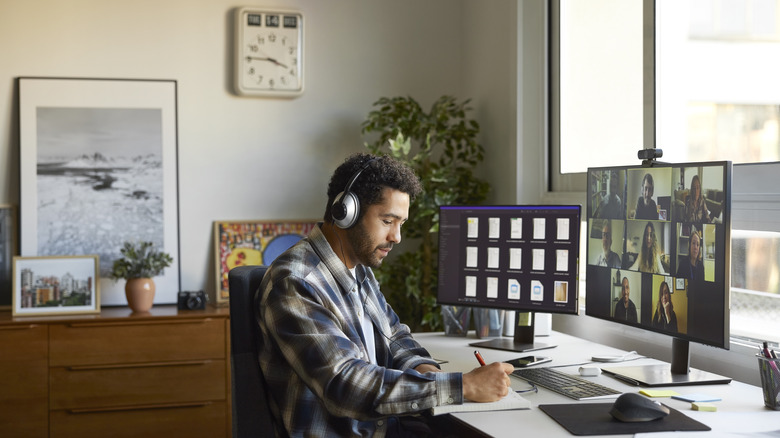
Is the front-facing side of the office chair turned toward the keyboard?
yes

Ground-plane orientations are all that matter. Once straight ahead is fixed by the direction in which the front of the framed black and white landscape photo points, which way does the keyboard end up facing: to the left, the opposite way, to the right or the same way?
to the right

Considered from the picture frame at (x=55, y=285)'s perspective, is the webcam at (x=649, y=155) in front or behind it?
in front

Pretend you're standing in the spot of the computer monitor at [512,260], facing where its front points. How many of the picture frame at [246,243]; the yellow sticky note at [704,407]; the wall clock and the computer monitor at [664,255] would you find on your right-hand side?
2

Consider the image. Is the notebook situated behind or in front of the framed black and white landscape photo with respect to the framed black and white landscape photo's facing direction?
in front

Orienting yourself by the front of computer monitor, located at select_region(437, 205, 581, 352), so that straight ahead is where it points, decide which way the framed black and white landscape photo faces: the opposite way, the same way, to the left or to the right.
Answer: to the left

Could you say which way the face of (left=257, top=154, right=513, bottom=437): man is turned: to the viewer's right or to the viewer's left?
to the viewer's right

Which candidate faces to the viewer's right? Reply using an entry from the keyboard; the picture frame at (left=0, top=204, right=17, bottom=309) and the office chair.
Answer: the office chair

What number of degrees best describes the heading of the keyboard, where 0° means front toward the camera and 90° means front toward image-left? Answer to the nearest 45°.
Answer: approximately 45°

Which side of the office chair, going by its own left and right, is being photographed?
right

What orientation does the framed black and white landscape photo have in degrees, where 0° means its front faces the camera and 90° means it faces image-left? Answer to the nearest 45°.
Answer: approximately 0°
